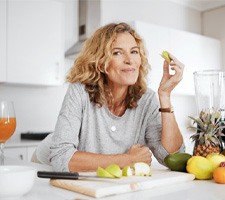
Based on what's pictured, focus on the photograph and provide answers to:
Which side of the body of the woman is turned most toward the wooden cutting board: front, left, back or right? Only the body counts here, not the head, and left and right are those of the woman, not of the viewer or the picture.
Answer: front

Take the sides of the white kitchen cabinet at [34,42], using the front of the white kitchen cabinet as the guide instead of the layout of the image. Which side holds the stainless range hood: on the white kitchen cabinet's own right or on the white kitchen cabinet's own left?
on the white kitchen cabinet's own left

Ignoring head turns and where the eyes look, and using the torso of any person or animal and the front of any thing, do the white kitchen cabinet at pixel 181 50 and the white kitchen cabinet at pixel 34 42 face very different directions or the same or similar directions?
same or similar directions

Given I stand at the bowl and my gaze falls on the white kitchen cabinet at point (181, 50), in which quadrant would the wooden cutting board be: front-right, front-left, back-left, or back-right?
front-right

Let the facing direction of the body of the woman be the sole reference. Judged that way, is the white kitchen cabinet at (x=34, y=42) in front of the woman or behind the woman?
behind

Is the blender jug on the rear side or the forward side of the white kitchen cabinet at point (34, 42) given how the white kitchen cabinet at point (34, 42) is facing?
on the forward side

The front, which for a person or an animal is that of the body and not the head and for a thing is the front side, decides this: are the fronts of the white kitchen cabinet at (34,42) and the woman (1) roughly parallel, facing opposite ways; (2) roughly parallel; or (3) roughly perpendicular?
roughly parallel

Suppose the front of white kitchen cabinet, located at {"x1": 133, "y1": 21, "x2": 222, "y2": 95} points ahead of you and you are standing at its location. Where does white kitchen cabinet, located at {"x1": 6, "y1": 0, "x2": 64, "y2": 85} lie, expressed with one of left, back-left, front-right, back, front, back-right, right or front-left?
right

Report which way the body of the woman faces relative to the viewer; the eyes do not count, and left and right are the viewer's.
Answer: facing the viewer

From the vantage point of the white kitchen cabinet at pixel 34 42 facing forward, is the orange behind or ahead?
ahead

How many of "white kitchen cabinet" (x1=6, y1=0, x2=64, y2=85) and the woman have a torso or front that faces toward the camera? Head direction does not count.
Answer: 2

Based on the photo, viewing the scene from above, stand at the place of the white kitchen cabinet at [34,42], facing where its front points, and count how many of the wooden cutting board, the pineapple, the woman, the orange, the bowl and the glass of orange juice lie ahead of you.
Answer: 6

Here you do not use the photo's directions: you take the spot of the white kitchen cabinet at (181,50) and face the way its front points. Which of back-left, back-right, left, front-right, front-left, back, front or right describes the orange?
front-right

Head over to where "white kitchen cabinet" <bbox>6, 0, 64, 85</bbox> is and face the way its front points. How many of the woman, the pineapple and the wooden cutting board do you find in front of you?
3
